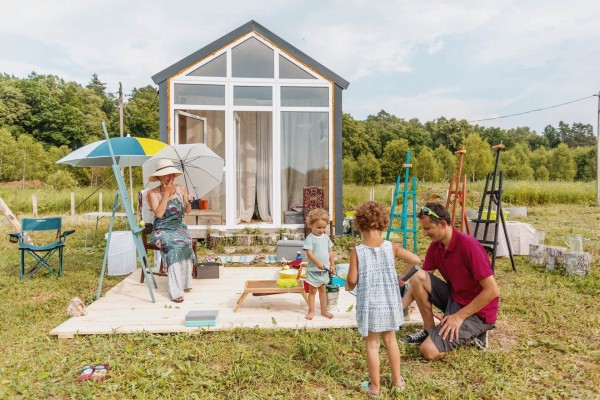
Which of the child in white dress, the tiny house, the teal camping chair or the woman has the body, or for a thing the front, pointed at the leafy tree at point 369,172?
the child in white dress

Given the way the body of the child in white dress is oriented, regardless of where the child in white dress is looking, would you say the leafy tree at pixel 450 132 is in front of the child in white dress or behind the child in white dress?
in front

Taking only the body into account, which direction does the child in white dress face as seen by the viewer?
away from the camera

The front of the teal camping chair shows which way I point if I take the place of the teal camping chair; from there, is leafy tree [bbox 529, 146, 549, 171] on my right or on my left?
on my left

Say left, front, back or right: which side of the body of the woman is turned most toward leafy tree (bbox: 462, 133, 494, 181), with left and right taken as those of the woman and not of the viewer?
left

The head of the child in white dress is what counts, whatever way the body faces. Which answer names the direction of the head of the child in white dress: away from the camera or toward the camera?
away from the camera

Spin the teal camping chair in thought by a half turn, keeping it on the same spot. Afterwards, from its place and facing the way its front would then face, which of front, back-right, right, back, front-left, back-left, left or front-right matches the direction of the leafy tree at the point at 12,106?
front

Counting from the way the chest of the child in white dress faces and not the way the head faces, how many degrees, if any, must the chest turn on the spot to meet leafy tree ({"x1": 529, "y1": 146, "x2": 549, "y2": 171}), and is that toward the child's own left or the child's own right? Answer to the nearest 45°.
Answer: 0° — they already face it

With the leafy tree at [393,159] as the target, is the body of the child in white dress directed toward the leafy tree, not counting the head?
yes

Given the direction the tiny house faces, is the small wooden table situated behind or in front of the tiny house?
in front

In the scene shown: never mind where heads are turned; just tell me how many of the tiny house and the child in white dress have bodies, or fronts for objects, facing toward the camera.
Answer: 1

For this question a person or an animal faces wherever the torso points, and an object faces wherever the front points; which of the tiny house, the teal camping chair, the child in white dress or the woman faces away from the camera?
the child in white dress

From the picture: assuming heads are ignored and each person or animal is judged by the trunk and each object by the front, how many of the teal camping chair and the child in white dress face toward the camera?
1
